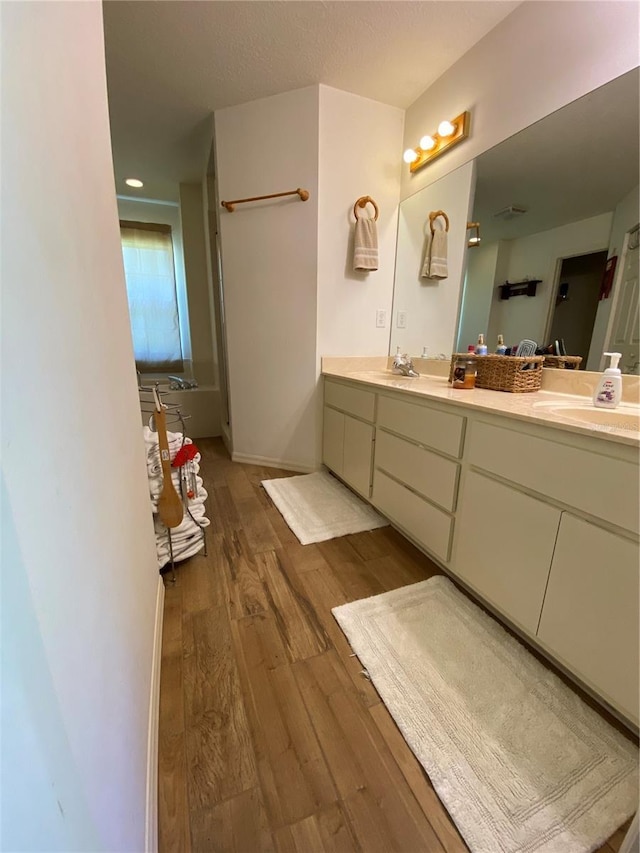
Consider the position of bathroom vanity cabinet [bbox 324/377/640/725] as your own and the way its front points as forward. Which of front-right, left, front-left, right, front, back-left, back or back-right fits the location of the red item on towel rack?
front-right

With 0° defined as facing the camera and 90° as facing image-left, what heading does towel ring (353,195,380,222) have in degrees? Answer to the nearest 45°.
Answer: approximately 0°

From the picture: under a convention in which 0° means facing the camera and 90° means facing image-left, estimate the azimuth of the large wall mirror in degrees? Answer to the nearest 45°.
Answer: approximately 45°

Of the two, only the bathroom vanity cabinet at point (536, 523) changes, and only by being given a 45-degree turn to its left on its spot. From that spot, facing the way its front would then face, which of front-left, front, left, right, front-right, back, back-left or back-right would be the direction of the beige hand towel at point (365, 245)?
back-right

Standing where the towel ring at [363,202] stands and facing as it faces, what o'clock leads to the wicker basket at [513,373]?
The wicker basket is roughly at 11 o'clock from the towel ring.

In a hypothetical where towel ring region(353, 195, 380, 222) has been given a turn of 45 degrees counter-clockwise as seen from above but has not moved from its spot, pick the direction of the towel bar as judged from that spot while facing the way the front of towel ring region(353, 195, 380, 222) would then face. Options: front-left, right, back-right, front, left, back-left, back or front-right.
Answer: back-right

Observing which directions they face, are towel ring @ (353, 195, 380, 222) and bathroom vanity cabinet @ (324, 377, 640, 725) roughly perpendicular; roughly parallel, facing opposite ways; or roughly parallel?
roughly perpendicular

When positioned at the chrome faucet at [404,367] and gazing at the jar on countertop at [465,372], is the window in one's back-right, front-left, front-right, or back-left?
back-right

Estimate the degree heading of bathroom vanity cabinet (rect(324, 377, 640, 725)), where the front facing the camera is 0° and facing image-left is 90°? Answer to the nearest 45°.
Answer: approximately 45°

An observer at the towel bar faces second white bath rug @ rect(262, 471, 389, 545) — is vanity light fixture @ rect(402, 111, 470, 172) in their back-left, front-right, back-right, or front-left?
front-left

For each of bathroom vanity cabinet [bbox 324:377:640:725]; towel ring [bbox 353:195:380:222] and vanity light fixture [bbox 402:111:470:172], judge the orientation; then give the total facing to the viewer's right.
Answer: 0

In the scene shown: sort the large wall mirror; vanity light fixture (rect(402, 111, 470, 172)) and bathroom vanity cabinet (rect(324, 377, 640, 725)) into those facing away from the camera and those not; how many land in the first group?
0

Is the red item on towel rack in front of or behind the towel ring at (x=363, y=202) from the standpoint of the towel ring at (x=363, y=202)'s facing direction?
in front

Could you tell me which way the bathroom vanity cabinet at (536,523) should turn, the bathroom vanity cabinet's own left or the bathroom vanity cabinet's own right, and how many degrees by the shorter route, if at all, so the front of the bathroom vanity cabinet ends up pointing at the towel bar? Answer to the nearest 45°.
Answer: approximately 90° to the bathroom vanity cabinet's own right
